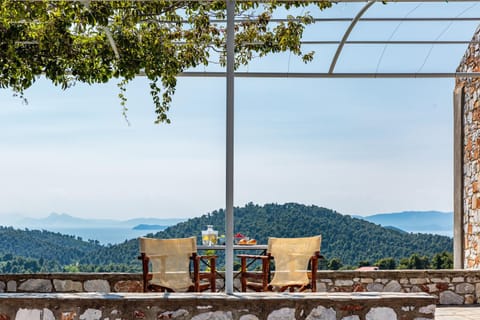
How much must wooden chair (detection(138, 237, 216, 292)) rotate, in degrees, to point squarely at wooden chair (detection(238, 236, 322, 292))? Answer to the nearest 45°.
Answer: approximately 45° to its right

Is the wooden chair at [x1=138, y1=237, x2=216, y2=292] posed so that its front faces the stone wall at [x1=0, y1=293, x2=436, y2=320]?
no

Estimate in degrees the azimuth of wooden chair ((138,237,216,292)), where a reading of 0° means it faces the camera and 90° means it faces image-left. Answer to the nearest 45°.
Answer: approximately 225°

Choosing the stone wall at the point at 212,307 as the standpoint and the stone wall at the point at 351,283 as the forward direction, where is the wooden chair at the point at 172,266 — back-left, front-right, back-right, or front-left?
front-left

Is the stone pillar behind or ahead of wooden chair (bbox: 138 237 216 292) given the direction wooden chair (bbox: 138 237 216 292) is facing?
ahead

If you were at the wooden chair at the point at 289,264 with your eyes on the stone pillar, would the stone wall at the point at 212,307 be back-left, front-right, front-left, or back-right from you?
back-right

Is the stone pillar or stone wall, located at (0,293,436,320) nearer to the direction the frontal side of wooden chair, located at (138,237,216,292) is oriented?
the stone pillar
